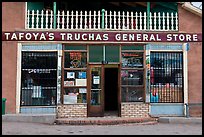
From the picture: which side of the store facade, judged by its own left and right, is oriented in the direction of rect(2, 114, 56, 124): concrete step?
right

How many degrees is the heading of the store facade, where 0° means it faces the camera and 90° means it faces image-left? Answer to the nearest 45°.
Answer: approximately 0°
